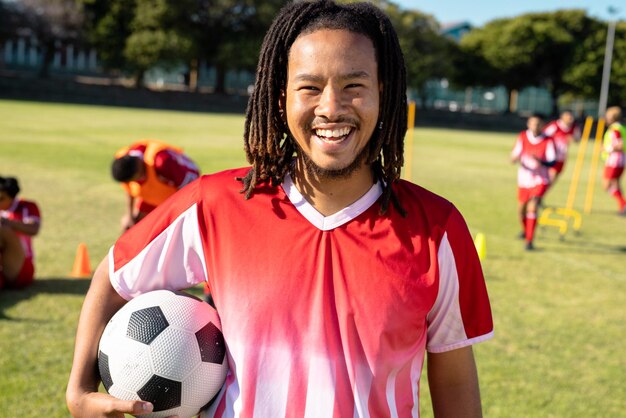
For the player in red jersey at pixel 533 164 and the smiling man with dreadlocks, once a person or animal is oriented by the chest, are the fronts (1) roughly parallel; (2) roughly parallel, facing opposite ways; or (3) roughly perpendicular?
roughly parallel

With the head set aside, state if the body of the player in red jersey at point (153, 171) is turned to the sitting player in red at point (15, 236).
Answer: yes

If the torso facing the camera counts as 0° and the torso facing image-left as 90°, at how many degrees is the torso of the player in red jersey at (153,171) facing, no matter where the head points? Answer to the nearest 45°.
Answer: approximately 90°

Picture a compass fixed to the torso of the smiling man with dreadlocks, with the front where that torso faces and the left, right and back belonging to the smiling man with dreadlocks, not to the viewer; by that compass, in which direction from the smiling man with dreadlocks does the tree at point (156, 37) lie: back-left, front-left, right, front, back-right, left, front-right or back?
back

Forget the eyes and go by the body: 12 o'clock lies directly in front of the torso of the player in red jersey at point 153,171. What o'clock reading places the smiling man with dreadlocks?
The smiling man with dreadlocks is roughly at 9 o'clock from the player in red jersey.

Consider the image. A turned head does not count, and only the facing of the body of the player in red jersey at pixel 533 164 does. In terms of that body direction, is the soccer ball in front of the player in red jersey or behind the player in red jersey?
in front

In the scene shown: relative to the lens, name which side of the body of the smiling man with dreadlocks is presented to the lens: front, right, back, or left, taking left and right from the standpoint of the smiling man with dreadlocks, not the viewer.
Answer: front

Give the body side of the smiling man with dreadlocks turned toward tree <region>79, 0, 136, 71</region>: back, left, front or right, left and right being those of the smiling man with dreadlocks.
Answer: back

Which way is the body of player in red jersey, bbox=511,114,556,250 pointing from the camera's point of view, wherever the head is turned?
toward the camera

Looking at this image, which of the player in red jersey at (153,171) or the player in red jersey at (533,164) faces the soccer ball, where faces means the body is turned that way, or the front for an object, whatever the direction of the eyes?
the player in red jersey at (533,164)

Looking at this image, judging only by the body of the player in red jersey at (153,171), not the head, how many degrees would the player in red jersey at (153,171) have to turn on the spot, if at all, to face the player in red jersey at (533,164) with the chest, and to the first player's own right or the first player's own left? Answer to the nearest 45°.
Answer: approximately 135° to the first player's own right

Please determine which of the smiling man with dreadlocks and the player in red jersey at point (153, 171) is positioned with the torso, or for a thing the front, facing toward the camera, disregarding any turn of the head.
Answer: the smiling man with dreadlocks

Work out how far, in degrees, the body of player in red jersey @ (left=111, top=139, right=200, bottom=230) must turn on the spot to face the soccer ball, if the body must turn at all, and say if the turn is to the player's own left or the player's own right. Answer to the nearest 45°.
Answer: approximately 90° to the player's own left
